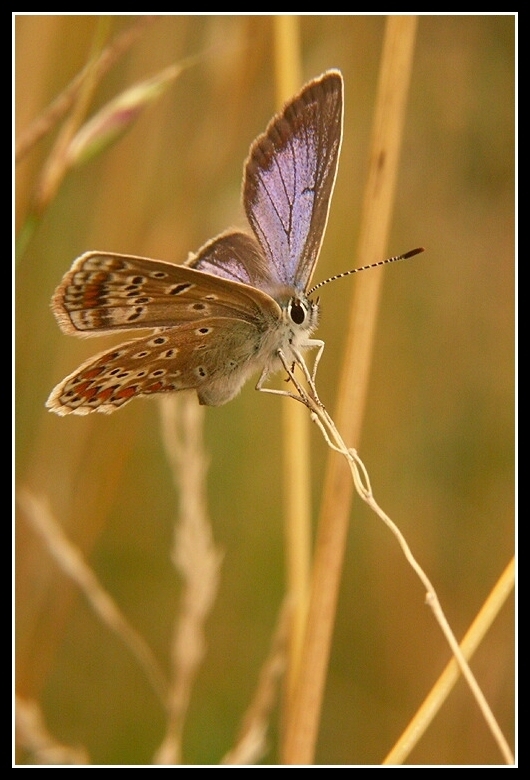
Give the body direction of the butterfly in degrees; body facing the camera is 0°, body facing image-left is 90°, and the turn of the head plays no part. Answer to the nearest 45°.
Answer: approximately 270°
